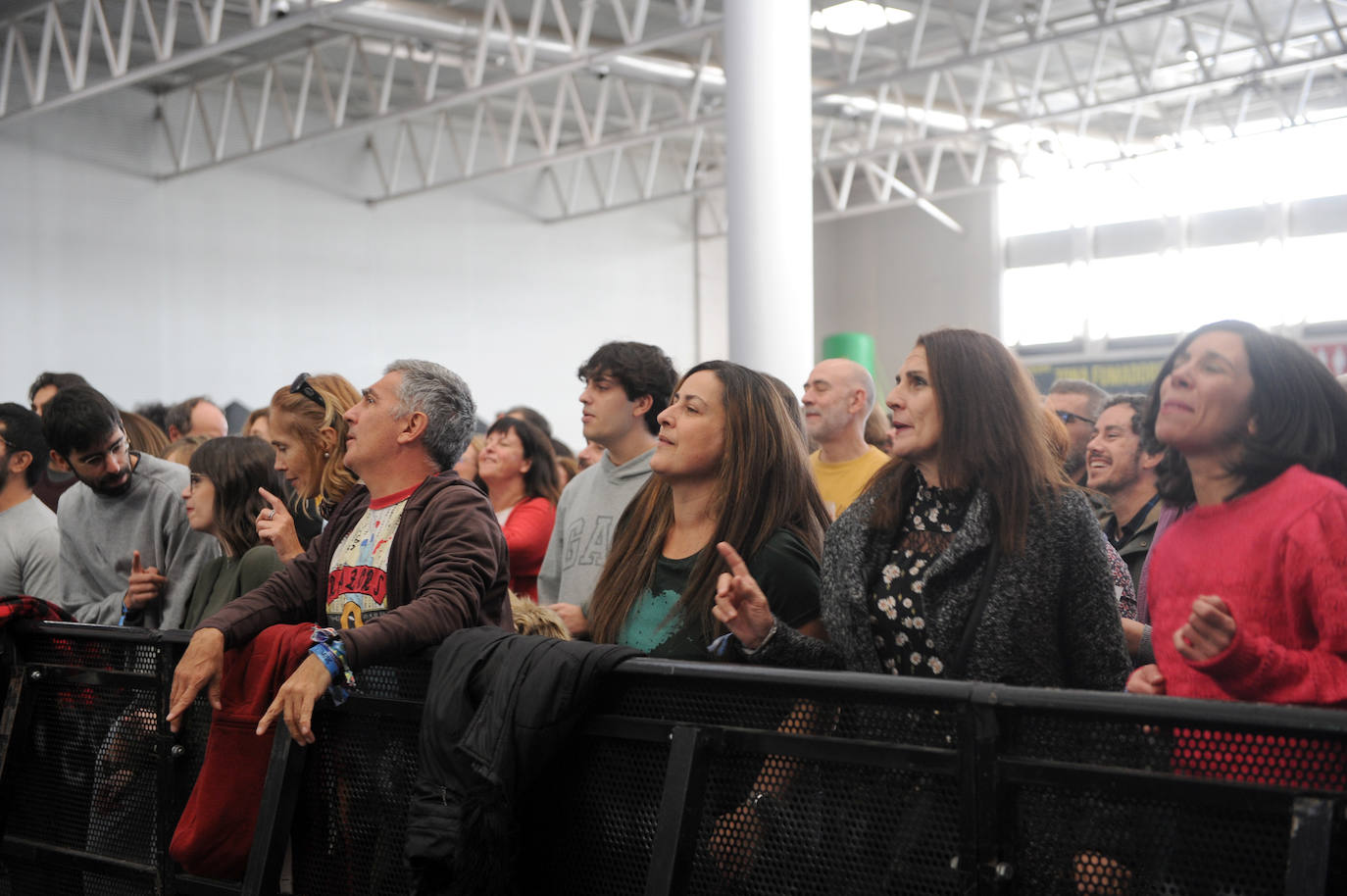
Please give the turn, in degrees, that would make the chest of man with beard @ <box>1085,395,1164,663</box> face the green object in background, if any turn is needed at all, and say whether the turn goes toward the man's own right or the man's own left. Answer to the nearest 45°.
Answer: approximately 135° to the man's own right

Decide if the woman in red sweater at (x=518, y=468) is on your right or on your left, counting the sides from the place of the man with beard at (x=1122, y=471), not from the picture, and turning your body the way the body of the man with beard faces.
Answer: on your right

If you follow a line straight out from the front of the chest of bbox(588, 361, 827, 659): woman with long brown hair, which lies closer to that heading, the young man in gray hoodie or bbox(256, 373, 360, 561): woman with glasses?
the woman with glasses

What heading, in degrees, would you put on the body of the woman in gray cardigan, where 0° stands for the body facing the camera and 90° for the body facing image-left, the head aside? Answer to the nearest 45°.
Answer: approximately 45°

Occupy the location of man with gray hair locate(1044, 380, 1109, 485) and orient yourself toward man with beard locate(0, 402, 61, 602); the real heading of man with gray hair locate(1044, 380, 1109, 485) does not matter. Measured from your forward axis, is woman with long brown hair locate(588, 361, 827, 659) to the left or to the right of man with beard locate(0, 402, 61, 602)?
left

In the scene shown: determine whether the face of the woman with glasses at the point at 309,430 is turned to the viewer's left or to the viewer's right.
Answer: to the viewer's left

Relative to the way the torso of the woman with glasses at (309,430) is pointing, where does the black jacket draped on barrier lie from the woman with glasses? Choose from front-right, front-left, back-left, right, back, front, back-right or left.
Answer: left

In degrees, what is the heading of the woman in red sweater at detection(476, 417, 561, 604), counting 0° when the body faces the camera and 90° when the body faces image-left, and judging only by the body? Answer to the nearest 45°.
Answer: approximately 45°

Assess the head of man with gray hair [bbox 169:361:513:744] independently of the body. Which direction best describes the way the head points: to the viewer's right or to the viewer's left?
to the viewer's left

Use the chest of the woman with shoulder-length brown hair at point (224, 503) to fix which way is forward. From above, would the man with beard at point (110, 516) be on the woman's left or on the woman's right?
on the woman's right

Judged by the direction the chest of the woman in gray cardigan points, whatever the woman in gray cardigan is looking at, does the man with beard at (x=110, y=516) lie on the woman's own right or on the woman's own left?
on the woman's own right
